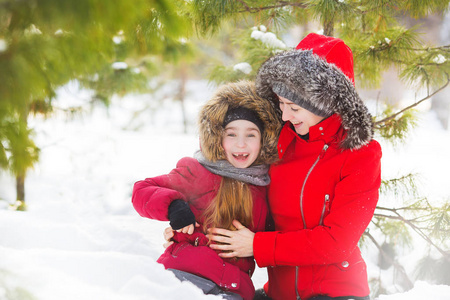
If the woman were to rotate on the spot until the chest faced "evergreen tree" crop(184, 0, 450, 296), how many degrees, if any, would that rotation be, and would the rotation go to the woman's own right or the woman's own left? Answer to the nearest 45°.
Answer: approximately 180°

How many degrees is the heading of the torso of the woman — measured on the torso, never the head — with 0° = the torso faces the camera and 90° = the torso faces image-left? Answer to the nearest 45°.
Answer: approximately 45°

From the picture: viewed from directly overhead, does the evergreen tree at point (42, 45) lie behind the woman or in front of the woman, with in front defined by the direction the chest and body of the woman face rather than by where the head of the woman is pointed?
in front

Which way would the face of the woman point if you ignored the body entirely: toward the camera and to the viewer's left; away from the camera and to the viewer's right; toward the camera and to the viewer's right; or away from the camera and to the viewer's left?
toward the camera and to the viewer's left
